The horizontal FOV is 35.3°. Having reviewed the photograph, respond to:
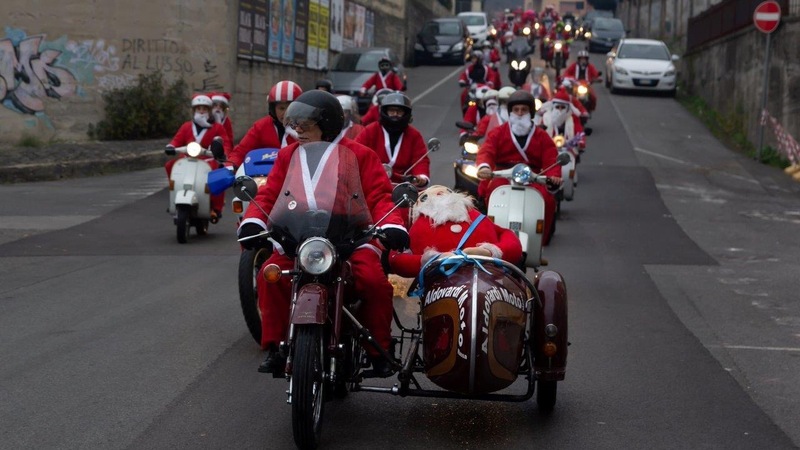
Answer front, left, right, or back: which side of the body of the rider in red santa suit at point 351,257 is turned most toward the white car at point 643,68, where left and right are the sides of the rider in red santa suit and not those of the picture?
back

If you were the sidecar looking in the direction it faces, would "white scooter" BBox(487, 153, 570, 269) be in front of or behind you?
behind

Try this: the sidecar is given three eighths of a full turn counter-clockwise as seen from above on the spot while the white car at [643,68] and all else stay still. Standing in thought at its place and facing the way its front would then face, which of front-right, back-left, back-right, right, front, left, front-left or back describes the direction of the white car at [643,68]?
front-left

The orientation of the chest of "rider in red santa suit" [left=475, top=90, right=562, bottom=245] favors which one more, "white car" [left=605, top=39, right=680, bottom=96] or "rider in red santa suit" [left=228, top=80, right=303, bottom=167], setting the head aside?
the rider in red santa suit

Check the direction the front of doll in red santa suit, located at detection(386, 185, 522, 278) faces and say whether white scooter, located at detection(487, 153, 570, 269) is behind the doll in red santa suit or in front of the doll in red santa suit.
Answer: behind

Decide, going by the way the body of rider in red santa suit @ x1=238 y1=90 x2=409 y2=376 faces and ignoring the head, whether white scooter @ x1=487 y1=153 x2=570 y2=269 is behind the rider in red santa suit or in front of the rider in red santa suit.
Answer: behind

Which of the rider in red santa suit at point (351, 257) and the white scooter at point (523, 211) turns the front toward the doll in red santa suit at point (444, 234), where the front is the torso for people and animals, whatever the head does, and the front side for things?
the white scooter

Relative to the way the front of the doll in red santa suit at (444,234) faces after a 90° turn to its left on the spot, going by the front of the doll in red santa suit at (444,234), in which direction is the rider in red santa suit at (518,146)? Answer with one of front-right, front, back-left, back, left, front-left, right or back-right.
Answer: left
